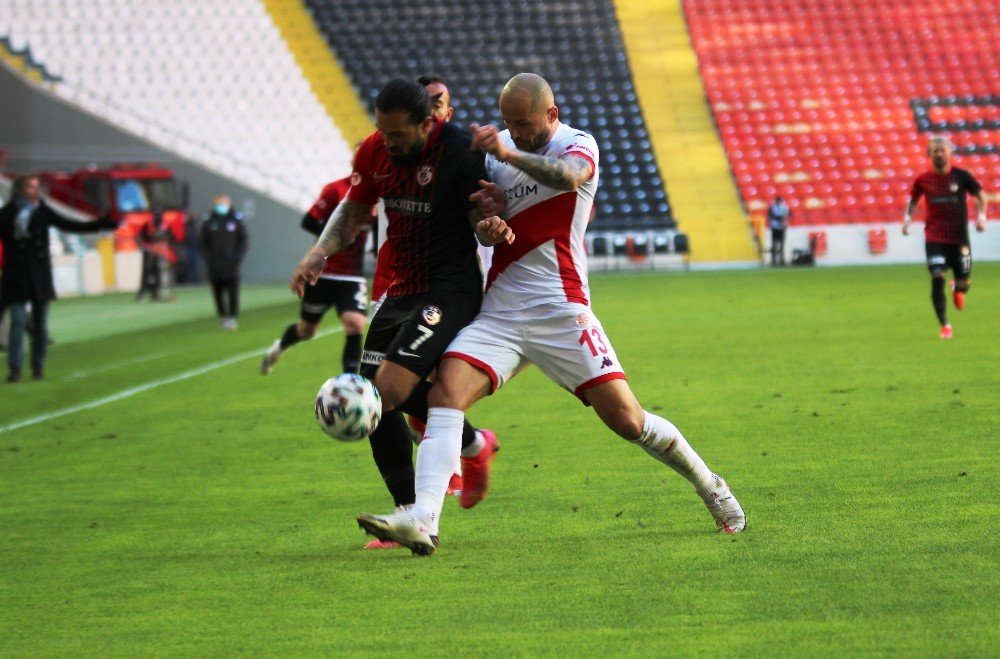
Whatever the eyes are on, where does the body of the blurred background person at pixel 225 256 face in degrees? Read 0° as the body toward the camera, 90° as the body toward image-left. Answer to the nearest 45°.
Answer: approximately 0°

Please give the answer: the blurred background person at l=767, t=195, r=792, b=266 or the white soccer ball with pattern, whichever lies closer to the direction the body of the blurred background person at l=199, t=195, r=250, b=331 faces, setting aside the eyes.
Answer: the white soccer ball with pattern

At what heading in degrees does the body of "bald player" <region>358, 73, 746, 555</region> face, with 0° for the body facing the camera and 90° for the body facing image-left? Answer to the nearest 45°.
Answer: approximately 45°

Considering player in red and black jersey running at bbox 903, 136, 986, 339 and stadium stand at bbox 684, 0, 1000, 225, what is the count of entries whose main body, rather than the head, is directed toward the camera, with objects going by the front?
2

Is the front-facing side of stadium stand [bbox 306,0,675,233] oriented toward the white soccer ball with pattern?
yes

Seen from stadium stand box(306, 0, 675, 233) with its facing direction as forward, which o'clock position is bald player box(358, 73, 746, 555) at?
The bald player is roughly at 12 o'clock from the stadium stand.

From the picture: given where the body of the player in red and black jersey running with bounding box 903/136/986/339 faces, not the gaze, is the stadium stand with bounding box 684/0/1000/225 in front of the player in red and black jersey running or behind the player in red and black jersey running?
behind

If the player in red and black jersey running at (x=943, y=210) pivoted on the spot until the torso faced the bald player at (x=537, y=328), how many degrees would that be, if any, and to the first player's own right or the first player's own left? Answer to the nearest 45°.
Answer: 0° — they already face them

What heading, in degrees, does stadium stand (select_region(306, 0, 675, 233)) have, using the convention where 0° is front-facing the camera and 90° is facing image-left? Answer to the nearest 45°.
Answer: approximately 0°

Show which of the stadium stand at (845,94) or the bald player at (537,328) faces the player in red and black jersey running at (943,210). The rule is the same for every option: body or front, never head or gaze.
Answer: the stadium stand

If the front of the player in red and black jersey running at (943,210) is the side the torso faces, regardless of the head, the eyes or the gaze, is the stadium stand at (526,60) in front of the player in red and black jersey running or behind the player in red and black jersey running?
behind
